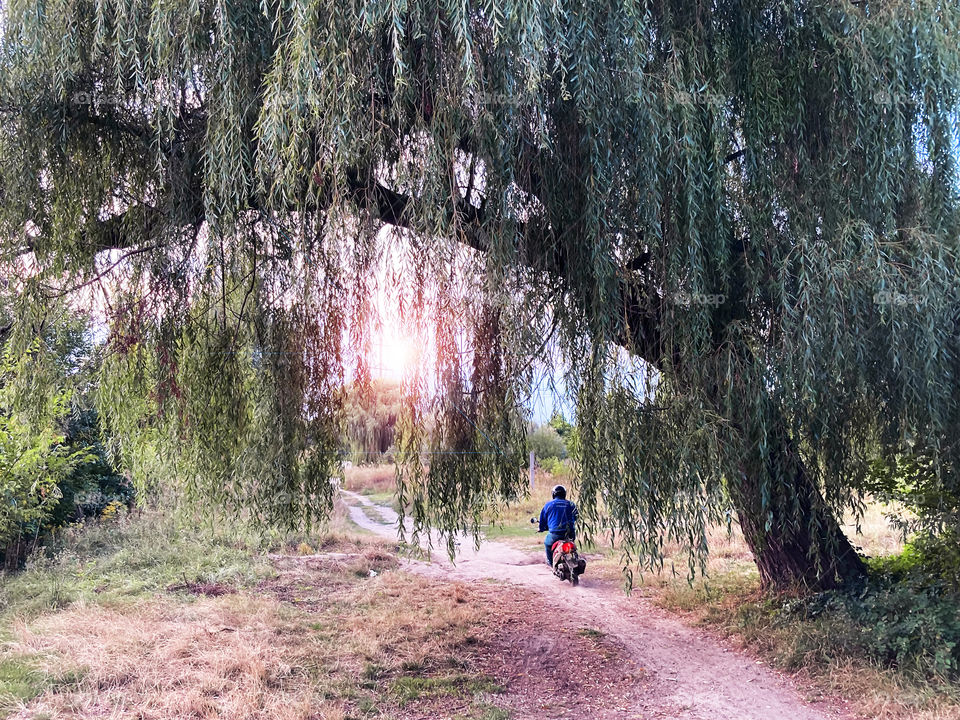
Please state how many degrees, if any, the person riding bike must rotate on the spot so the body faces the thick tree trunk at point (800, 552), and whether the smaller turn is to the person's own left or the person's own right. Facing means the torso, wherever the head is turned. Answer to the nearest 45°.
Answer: approximately 135° to the person's own right

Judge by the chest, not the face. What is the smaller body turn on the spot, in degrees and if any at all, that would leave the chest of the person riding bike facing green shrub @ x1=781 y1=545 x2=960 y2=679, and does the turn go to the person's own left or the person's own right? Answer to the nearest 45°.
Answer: approximately 135° to the person's own right

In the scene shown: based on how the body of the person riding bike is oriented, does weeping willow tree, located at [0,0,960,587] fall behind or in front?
behind

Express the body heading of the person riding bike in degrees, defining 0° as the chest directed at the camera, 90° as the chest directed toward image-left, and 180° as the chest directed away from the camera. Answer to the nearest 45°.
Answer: approximately 180°
